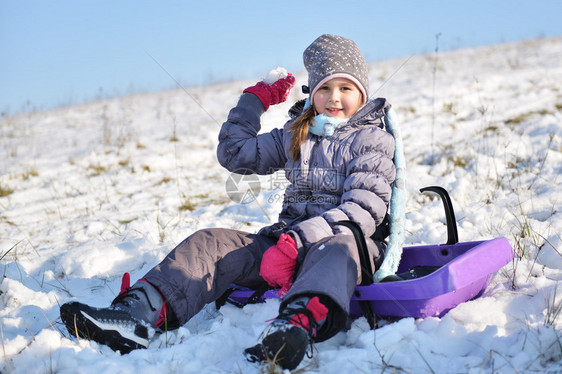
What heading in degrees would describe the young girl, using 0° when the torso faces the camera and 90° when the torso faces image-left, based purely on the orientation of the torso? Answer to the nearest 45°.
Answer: approximately 45°

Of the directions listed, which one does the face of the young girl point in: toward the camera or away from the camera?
toward the camera
